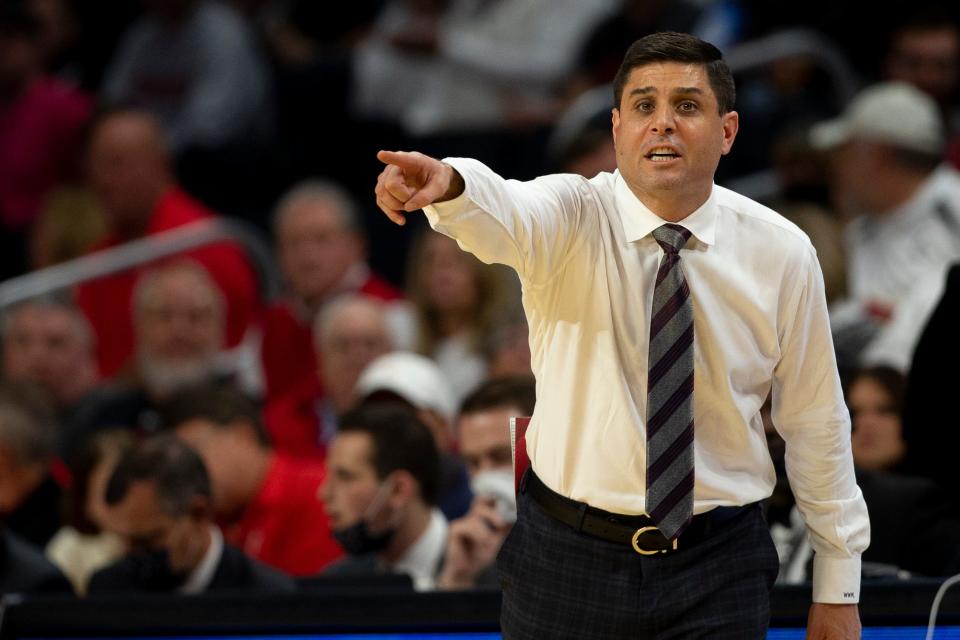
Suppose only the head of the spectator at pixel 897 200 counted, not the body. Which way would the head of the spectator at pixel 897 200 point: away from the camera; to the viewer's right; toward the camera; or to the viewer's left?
to the viewer's left

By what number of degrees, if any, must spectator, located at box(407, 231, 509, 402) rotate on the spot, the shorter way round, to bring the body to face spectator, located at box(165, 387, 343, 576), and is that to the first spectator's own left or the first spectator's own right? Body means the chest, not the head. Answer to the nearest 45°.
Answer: approximately 45° to the first spectator's own right

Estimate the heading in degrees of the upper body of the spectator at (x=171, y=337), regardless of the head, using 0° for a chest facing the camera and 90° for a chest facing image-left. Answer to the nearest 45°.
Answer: approximately 0°

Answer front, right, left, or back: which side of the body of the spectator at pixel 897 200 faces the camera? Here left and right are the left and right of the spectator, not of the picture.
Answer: left

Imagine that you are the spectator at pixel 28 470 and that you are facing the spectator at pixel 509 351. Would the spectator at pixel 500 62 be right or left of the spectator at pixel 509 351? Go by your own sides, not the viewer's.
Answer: left
